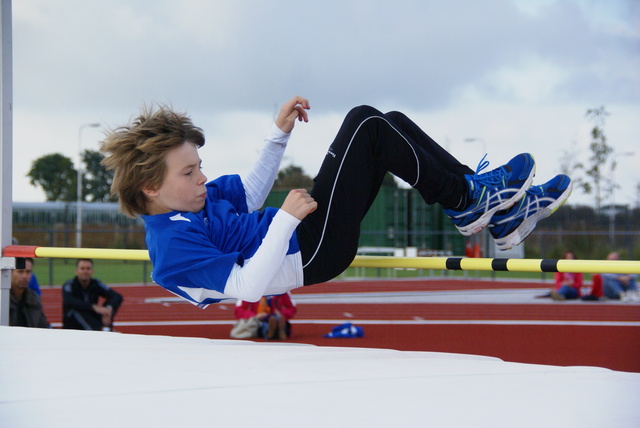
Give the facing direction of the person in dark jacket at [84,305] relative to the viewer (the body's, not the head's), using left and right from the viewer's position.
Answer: facing the viewer

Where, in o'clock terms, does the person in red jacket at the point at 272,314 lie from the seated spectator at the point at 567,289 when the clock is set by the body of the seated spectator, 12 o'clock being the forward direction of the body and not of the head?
The person in red jacket is roughly at 1 o'clock from the seated spectator.

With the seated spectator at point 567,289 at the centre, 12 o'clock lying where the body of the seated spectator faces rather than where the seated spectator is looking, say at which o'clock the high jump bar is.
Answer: The high jump bar is roughly at 12 o'clock from the seated spectator.

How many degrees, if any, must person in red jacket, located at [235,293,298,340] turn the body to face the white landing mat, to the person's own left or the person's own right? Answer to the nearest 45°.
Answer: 0° — they already face it

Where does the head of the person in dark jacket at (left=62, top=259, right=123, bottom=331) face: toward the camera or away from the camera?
toward the camera

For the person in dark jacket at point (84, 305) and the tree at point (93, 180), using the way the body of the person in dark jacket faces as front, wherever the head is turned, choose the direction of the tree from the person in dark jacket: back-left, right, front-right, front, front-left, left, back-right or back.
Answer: back

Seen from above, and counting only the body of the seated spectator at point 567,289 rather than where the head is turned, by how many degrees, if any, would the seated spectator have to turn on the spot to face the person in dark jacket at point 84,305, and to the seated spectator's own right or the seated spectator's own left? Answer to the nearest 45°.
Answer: approximately 45° to the seated spectator's own right

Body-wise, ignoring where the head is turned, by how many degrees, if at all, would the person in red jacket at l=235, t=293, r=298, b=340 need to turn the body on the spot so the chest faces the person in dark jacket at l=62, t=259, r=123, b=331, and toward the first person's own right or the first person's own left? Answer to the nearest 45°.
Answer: approximately 90° to the first person's own right

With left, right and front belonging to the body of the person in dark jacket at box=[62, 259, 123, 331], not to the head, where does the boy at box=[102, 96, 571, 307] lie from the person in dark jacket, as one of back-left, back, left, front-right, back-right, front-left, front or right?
front

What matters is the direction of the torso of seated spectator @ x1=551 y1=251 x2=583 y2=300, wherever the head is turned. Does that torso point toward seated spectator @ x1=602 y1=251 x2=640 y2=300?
no
